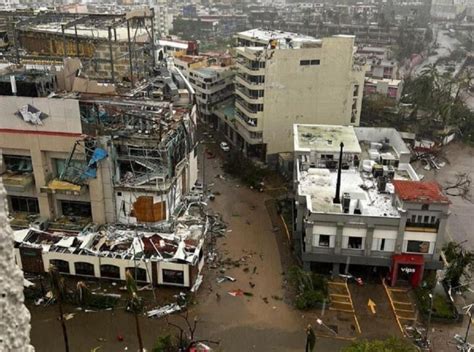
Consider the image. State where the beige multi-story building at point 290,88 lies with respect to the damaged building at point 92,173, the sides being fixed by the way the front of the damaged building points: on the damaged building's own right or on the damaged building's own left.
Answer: on the damaged building's own left

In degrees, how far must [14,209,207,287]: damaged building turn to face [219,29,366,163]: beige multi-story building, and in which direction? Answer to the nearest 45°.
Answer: approximately 135° to its left

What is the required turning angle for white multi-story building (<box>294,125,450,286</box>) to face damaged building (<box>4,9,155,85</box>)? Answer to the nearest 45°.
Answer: approximately 135° to its right

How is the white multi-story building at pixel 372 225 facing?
toward the camera

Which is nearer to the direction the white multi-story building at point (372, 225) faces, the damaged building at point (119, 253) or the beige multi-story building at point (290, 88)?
the damaged building

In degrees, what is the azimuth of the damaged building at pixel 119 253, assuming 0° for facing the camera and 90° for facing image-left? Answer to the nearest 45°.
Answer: approximately 0°

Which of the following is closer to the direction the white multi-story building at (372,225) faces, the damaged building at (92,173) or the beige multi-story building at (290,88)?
the damaged building

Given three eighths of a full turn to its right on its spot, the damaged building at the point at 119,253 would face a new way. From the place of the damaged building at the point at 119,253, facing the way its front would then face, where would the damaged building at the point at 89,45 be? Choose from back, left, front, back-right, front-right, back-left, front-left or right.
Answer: front-right

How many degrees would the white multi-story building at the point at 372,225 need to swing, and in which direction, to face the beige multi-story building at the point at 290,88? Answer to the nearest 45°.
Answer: approximately 135° to its right

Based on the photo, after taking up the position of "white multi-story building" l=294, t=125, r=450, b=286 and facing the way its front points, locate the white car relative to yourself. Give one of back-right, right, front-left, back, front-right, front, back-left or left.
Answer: back-right

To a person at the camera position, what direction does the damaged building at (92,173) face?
facing the viewer

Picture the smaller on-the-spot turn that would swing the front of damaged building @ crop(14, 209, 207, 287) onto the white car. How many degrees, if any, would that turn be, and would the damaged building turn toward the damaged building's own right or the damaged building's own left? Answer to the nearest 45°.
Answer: approximately 135° to the damaged building's own left

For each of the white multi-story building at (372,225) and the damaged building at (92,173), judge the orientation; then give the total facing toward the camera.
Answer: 2

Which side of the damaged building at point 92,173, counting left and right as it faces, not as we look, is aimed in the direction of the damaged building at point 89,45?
back
